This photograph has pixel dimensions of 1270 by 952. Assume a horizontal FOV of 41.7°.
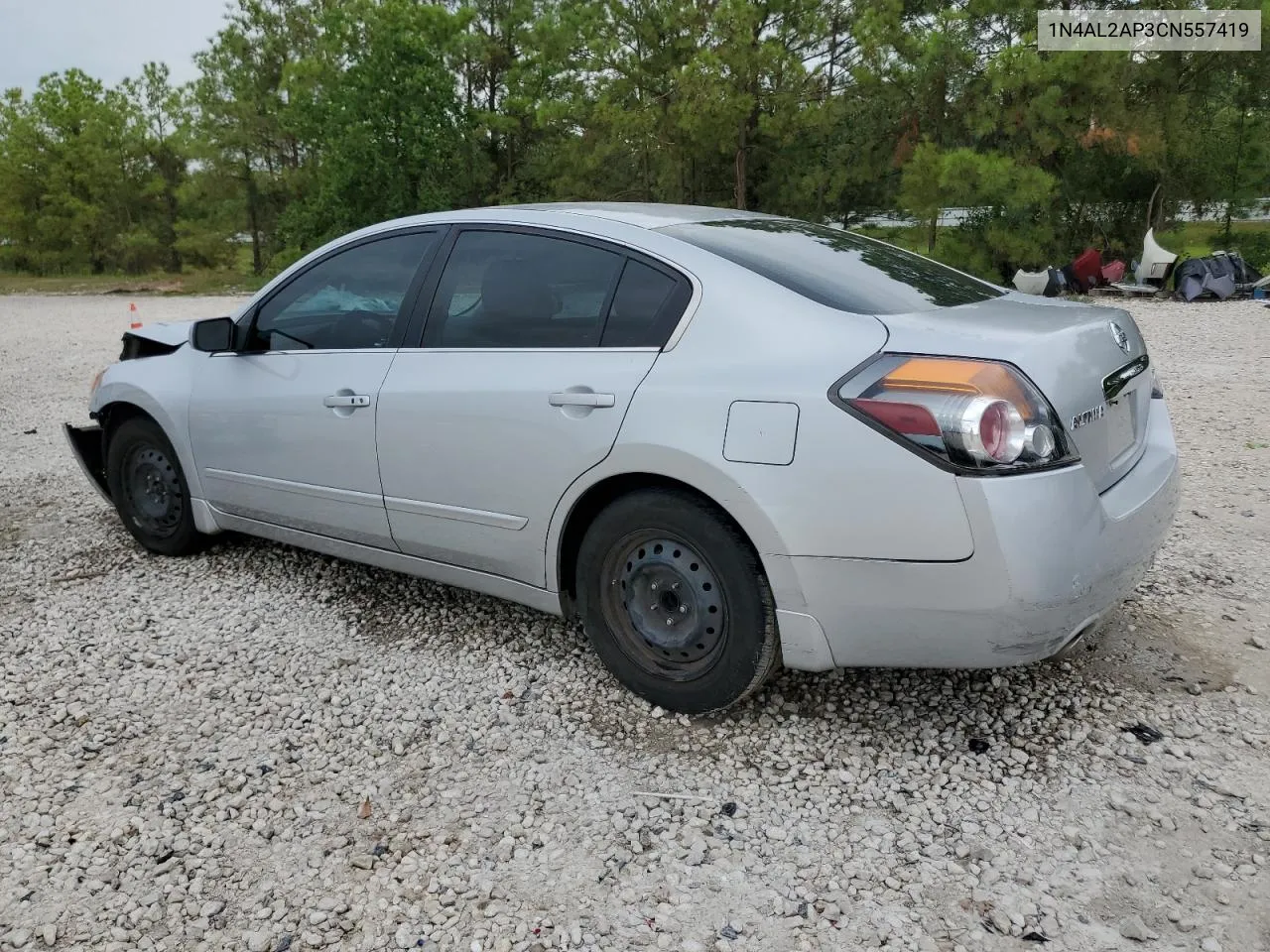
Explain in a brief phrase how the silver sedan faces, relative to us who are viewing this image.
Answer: facing away from the viewer and to the left of the viewer
